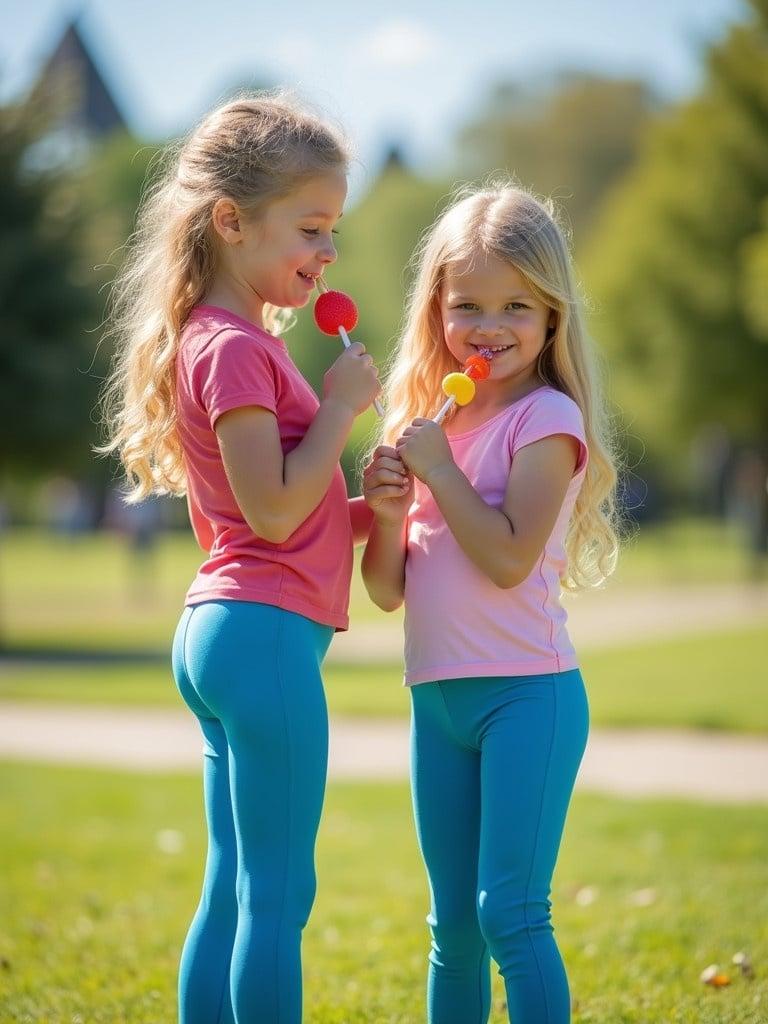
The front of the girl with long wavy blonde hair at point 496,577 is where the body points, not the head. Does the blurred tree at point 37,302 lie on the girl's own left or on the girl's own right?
on the girl's own right

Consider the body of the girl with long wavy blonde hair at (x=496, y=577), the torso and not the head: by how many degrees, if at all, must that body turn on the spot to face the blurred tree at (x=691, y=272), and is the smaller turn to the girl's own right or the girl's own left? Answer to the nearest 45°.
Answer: approximately 135° to the girl's own right

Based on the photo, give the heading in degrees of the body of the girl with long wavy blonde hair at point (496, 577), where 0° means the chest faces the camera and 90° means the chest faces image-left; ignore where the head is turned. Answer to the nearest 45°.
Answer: approximately 45°

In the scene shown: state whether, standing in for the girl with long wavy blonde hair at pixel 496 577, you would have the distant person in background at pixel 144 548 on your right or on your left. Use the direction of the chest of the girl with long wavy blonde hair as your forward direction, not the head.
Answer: on your right
